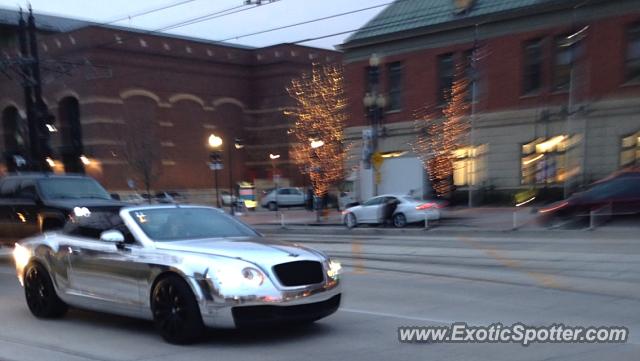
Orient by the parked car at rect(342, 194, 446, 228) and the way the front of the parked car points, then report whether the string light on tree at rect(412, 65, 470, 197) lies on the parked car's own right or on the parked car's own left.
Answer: on the parked car's own right

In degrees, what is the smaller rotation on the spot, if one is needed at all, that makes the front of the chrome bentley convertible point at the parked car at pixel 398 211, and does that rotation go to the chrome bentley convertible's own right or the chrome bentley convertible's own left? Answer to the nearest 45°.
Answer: approximately 90° to the chrome bentley convertible's own left

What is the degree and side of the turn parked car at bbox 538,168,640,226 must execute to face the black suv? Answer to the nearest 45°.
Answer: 0° — it already faces it

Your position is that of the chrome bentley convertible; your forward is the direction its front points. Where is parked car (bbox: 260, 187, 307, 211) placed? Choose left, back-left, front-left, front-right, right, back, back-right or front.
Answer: back-left

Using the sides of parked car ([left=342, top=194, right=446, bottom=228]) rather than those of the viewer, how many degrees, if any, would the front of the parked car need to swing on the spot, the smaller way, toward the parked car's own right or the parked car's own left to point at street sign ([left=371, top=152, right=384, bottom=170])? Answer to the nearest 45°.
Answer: approximately 45° to the parked car's own right

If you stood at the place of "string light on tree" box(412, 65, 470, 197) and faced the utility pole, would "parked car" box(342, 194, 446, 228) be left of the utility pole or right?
left

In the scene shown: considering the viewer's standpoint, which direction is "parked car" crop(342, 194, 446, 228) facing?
facing away from the viewer and to the left of the viewer
